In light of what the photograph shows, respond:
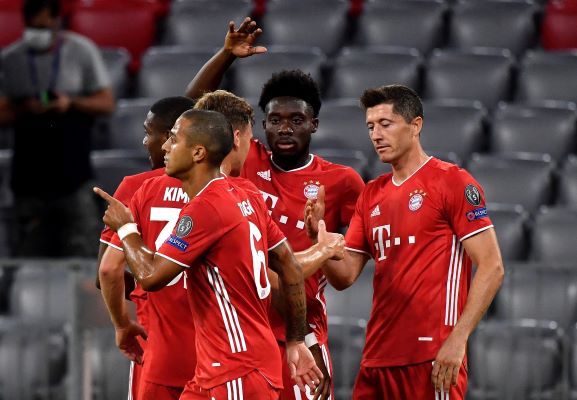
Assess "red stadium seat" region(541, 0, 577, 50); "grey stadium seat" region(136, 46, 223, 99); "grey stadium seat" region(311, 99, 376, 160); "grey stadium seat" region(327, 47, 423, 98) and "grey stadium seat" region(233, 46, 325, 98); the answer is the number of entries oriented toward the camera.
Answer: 5

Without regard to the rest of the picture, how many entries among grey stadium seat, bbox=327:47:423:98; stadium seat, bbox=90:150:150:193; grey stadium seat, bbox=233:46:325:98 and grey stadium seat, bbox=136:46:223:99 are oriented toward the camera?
4

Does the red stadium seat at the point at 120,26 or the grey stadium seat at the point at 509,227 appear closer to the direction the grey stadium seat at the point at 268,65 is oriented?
the grey stadium seat

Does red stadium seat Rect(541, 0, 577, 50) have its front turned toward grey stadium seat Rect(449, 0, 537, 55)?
no

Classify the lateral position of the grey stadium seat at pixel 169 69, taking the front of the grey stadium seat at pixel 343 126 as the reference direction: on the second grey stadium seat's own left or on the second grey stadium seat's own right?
on the second grey stadium seat's own right

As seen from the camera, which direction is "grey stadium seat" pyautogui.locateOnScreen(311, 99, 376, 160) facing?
toward the camera

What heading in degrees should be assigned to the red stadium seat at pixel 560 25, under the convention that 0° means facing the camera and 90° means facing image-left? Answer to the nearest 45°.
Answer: approximately 0°

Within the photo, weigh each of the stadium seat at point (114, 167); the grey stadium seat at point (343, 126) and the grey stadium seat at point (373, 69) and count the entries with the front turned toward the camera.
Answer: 3

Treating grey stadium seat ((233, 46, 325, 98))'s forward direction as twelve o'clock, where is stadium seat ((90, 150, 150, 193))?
The stadium seat is roughly at 2 o'clock from the grey stadium seat.

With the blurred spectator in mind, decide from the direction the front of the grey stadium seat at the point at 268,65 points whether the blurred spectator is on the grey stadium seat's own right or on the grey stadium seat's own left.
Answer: on the grey stadium seat's own right

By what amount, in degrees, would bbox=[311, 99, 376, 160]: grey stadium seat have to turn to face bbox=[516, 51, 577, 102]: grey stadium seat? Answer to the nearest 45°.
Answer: approximately 90° to its left

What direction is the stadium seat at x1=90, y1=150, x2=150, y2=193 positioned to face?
toward the camera

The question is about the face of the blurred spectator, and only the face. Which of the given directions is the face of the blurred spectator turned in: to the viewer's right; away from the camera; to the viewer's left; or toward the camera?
toward the camera

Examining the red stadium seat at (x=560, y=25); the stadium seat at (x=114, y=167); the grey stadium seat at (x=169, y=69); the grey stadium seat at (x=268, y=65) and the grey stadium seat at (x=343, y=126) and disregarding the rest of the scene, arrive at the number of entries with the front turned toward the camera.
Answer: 5

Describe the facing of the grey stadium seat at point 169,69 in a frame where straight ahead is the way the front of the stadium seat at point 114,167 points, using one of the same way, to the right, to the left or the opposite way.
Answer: the same way

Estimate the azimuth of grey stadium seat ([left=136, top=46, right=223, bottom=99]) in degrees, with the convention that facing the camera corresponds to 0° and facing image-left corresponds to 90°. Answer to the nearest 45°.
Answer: approximately 0°

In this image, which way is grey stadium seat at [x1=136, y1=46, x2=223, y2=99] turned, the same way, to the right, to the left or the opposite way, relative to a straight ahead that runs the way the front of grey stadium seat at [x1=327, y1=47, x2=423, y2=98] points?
the same way

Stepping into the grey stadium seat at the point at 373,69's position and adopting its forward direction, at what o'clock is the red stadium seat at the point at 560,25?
The red stadium seat is roughly at 8 o'clock from the grey stadium seat.

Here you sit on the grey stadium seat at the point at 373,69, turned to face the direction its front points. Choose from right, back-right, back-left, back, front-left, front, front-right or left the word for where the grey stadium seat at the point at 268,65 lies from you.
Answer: right

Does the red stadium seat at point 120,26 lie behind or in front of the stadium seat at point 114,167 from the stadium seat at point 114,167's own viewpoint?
behind
